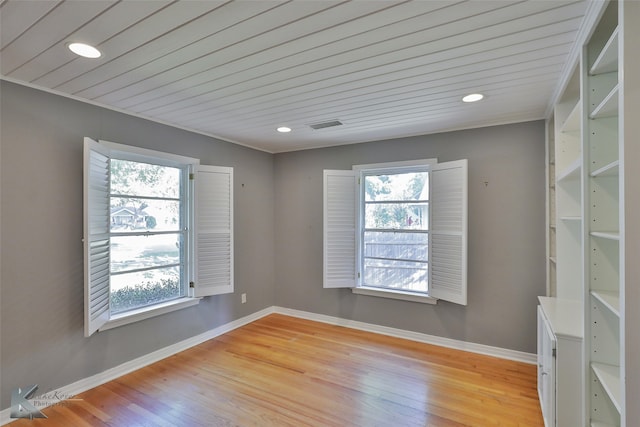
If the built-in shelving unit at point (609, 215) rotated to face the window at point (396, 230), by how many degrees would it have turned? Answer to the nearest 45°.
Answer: approximately 45° to its right

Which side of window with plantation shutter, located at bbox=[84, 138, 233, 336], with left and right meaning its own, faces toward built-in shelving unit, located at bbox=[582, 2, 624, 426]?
front

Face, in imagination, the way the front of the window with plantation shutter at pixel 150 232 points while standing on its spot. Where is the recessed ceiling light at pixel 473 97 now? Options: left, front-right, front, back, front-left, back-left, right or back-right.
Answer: front

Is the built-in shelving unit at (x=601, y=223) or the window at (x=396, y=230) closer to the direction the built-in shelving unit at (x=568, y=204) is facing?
the window

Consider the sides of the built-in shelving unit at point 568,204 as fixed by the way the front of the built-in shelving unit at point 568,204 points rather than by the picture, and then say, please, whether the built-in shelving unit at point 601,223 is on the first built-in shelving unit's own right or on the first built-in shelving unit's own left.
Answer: on the first built-in shelving unit's own left

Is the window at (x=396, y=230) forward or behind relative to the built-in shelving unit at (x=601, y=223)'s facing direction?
forward

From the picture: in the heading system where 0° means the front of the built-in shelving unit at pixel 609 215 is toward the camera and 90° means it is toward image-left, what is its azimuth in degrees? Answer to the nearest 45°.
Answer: approximately 90°

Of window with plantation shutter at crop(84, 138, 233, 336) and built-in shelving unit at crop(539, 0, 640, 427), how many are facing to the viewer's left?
1

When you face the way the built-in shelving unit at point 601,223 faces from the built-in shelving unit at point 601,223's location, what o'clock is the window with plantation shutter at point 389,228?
The window with plantation shutter is roughly at 1 o'clock from the built-in shelving unit.

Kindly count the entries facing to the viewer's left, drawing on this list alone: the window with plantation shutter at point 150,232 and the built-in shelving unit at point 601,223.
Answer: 1

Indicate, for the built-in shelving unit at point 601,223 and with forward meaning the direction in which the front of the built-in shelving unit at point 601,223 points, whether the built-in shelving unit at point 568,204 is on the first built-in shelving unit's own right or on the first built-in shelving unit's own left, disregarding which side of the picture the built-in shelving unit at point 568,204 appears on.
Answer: on the first built-in shelving unit's own right

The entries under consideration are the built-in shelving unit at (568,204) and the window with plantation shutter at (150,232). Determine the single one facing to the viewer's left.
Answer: the built-in shelving unit

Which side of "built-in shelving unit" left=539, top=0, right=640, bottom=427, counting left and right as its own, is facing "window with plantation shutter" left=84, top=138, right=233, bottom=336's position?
front
